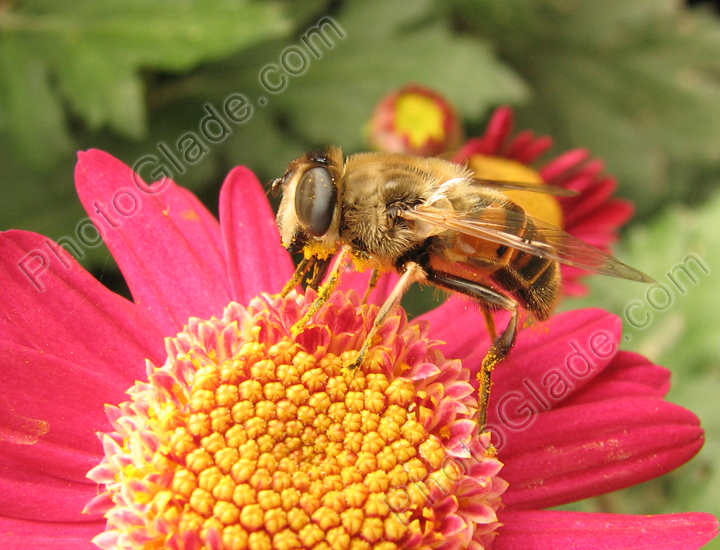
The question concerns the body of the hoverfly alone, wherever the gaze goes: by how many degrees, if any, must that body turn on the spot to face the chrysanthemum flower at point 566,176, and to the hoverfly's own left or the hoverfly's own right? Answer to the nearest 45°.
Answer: approximately 135° to the hoverfly's own right

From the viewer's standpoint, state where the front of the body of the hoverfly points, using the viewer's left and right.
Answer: facing to the left of the viewer
